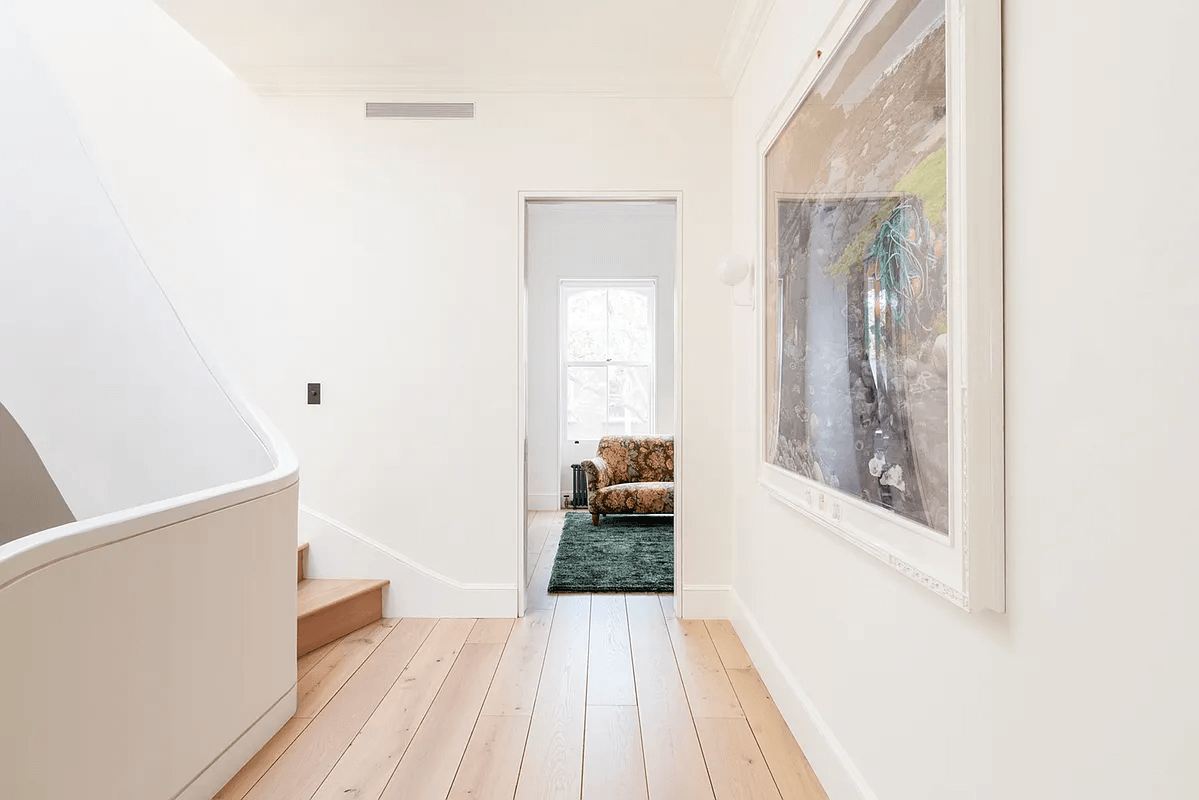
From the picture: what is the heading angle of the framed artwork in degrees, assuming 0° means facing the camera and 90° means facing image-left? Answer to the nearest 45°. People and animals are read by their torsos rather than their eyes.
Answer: approximately 45°

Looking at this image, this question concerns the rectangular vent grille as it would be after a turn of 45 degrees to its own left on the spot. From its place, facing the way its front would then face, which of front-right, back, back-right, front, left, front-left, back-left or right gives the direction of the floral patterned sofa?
left

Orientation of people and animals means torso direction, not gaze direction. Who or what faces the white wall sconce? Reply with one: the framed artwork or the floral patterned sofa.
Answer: the floral patterned sofa

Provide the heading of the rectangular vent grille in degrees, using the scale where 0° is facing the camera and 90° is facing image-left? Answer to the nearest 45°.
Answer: approximately 0°

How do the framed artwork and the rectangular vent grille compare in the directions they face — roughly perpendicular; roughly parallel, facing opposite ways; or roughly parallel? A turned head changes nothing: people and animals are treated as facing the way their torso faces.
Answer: roughly perpendicular

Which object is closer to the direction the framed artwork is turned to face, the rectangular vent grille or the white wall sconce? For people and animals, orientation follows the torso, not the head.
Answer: the rectangular vent grille
